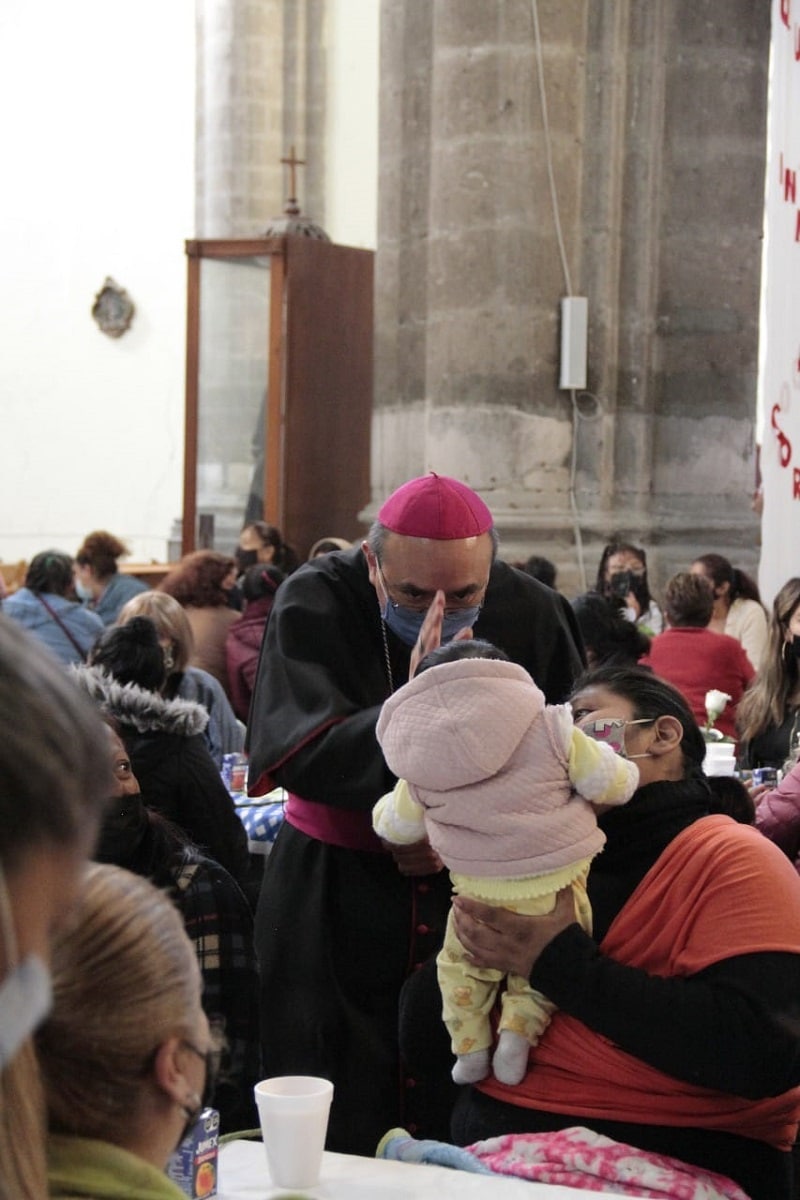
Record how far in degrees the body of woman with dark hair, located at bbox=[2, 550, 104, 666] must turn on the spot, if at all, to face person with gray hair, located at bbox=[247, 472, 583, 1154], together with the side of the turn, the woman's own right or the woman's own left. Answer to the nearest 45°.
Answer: approximately 180°

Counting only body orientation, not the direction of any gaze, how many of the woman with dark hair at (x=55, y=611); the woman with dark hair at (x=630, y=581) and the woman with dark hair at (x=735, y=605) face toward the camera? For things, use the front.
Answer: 1

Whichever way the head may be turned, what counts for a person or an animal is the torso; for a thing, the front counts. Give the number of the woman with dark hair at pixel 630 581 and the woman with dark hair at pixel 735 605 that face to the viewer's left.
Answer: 1

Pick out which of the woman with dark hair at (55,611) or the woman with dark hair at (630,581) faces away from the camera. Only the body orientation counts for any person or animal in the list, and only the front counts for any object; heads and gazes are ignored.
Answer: the woman with dark hair at (55,611)

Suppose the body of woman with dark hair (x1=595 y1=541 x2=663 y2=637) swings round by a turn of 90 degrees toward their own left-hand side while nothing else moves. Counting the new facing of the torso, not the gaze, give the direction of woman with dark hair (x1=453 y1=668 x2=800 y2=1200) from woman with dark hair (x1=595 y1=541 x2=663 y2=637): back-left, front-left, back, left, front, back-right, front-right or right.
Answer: right

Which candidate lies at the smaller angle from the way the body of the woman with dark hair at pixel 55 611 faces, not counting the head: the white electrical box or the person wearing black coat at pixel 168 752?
the white electrical box

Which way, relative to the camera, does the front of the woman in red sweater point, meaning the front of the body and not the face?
away from the camera

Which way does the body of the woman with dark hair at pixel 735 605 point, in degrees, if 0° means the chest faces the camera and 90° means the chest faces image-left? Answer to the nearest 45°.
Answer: approximately 90°

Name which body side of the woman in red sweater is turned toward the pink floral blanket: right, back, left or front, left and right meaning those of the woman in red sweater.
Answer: back

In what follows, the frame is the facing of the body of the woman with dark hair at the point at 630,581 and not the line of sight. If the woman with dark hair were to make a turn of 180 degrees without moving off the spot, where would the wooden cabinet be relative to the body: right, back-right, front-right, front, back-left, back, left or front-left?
front-left

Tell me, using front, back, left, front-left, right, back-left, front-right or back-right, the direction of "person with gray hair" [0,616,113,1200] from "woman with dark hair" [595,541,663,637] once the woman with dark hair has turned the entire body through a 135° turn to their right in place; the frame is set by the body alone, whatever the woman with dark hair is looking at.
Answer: back-left

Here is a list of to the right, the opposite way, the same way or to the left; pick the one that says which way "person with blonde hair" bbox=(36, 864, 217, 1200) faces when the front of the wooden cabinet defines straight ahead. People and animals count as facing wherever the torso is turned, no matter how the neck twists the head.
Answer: the opposite way

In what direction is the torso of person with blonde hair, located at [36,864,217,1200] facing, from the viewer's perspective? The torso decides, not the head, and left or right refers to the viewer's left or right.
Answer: facing away from the viewer and to the right of the viewer

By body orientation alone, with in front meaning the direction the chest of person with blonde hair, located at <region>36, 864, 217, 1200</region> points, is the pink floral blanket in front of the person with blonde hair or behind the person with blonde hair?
in front

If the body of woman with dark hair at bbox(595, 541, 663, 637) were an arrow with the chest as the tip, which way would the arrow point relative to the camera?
toward the camera

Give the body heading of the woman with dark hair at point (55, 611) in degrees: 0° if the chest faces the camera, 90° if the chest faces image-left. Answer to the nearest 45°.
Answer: approximately 180°
